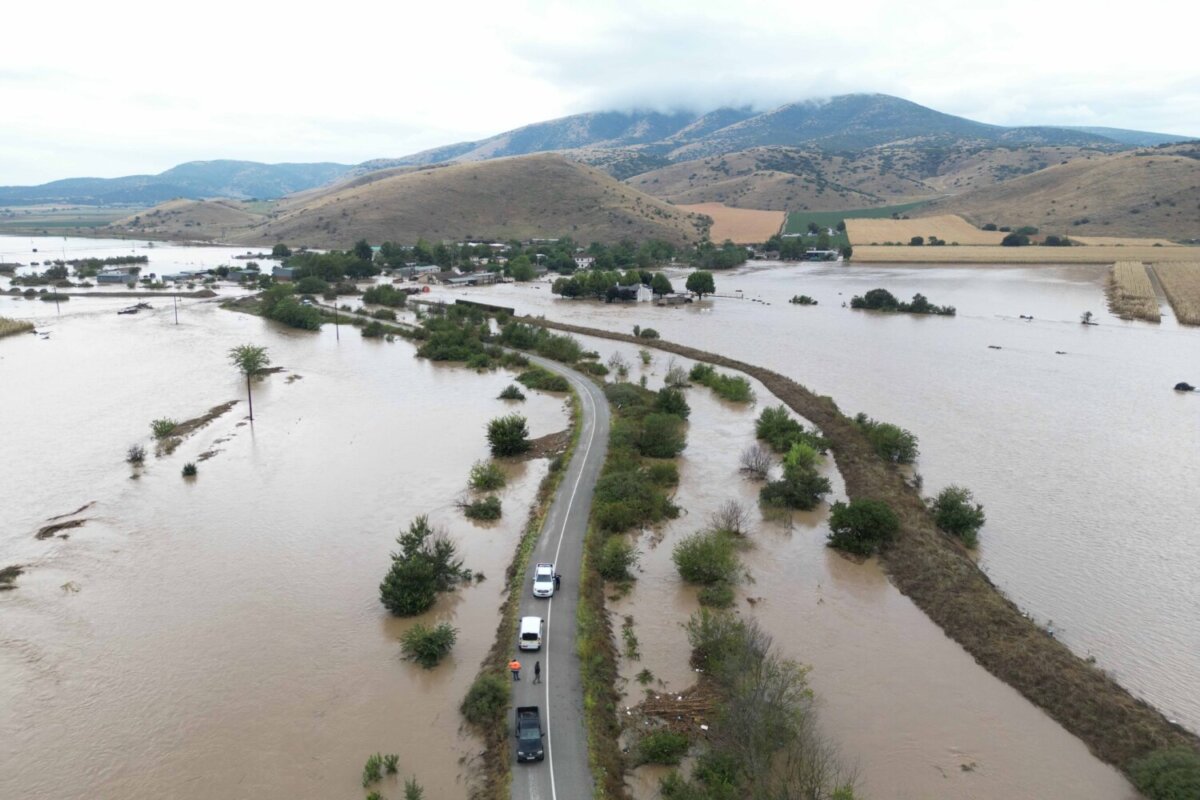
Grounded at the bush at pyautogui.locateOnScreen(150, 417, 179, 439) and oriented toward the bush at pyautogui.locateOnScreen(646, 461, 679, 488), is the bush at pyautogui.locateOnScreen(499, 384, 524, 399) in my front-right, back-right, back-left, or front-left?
front-left
